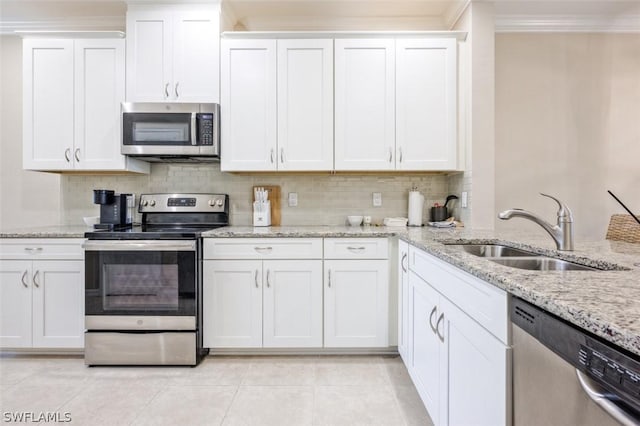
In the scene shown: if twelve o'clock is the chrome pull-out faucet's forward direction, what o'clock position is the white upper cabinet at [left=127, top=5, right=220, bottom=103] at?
The white upper cabinet is roughly at 12 o'clock from the chrome pull-out faucet.

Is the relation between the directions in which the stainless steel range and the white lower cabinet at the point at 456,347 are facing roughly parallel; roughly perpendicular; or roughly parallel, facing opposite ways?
roughly perpendicular

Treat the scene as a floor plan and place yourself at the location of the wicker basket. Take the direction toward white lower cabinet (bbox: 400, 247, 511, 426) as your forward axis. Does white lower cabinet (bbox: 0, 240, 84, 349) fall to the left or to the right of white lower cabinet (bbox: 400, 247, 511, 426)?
right

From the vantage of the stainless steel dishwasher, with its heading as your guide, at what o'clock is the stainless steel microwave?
The stainless steel microwave is roughly at 2 o'clock from the stainless steel dishwasher.

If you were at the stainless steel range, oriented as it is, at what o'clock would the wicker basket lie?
The wicker basket is roughly at 10 o'clock from the stainless steel range.

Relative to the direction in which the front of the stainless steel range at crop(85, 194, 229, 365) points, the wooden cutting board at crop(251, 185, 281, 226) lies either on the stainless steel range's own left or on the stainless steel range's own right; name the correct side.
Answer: on the stainless steel range's own left

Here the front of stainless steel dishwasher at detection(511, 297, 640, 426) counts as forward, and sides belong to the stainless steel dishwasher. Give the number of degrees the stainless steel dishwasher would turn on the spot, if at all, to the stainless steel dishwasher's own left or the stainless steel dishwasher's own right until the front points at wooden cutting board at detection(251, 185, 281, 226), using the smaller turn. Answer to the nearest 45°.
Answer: approximately 90° to the stainless steel dishwasher's own right

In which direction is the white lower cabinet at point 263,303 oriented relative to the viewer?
toward the camera

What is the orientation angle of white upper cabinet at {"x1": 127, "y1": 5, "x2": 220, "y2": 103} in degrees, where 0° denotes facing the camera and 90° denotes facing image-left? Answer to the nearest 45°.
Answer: approximately 0°

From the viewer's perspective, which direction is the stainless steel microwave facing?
toward the camera

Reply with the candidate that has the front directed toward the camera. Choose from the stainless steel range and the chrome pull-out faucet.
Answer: the stainless steel range

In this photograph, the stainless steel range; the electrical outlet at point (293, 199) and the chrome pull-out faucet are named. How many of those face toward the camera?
2

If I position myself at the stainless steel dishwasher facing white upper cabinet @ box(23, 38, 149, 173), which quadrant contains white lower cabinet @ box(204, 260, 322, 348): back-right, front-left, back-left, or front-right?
front-right

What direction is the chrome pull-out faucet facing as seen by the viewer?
to the viewer's left

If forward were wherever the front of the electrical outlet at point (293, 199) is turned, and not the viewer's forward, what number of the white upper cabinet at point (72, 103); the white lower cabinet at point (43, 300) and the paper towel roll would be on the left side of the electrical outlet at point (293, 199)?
1
